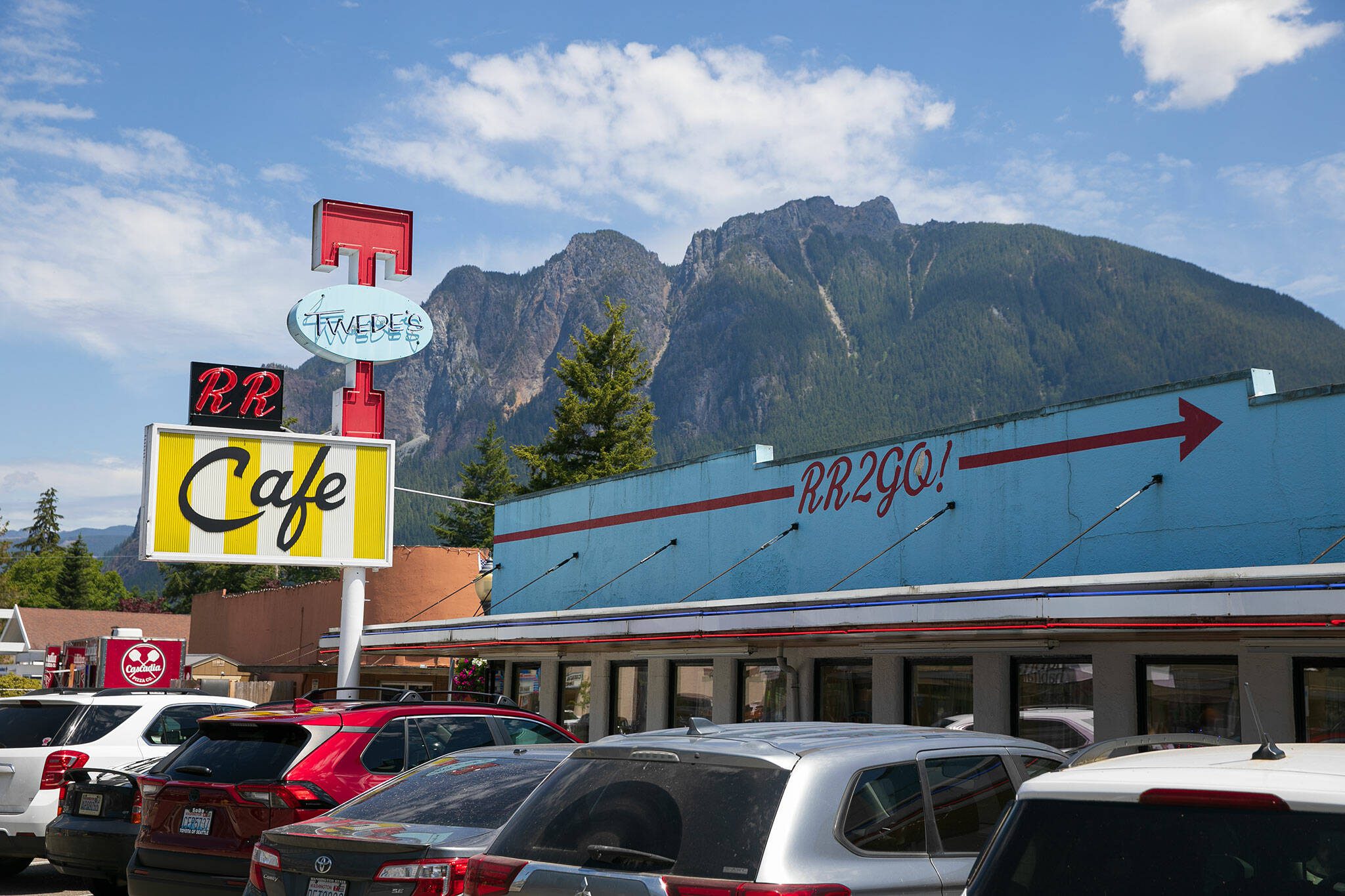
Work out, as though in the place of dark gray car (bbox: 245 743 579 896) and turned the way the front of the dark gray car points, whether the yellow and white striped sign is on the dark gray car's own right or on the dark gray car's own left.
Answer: on the dark gray car's own left

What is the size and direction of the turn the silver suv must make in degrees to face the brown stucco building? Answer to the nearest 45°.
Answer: approximately 45° to its left

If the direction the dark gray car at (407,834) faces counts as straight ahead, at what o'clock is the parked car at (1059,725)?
The parked car is roughly at 12 o'clock from the dark gray car.

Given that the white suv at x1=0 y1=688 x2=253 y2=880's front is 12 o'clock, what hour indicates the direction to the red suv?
The red suv is roughly at 4 o'clock from the white suv.

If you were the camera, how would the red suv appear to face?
facing away from the viewer and to the right of the viewer

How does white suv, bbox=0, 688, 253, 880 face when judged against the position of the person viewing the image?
facing away from the viewer and to the right of the viewer

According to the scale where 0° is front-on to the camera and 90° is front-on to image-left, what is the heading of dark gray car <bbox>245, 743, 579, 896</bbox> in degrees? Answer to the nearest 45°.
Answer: approximately 225°

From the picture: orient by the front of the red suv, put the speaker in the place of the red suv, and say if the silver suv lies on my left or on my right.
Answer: on my right

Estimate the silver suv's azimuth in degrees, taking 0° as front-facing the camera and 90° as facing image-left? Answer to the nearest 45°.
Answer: approximately 225°

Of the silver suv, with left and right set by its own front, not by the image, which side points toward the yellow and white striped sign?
left
